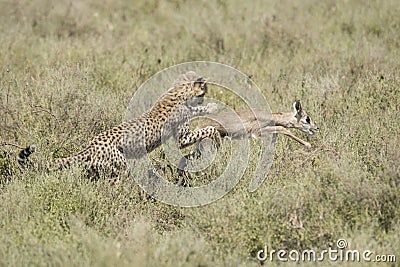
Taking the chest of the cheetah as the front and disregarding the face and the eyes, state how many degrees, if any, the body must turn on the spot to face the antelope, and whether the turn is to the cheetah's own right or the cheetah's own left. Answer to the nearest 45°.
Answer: approximately 45° to the cheetah's own left

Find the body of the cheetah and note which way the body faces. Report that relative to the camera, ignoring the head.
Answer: to the viewer's right

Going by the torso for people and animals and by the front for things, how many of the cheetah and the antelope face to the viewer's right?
2

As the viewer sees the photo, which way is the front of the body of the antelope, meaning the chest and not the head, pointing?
to the viewer's right

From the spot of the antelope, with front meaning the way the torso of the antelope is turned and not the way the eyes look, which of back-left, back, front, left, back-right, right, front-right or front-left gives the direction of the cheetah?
back-right
